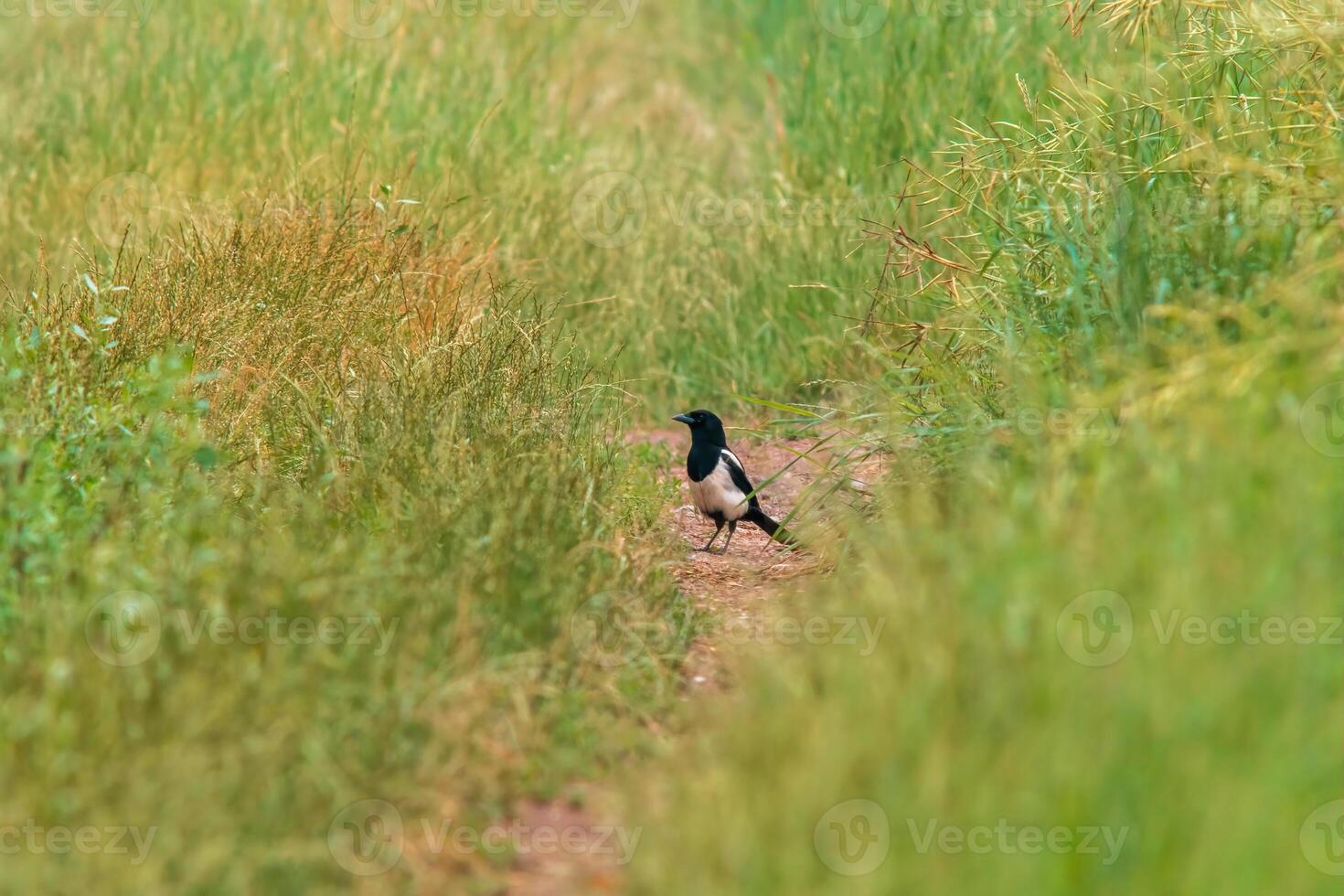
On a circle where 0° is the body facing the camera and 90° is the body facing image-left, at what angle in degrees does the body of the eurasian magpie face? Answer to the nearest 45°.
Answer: approximately 45°
